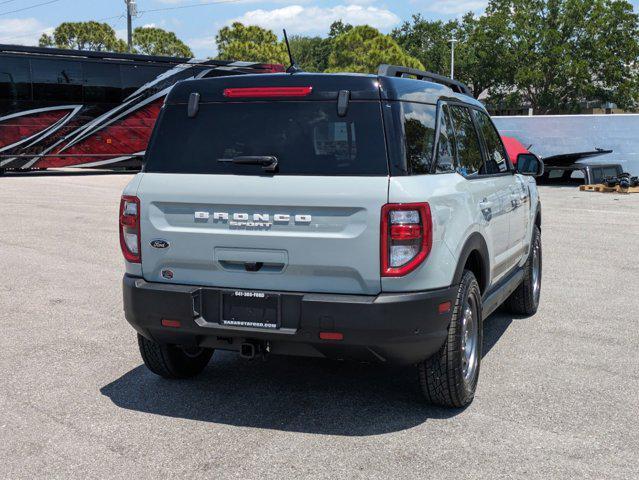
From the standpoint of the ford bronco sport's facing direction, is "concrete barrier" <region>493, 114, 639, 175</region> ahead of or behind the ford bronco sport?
ahead

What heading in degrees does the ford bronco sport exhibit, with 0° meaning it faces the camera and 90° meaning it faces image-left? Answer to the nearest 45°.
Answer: approximately 225°
